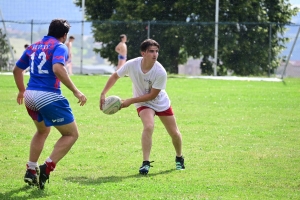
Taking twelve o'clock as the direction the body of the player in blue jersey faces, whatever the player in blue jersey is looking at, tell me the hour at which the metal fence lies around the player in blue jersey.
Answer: The metal fence is roughly at 11 o'clock from the player in blue jersey.

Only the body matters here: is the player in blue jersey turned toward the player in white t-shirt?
yes

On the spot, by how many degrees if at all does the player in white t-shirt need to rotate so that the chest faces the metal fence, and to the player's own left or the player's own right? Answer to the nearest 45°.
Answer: approximately 180°

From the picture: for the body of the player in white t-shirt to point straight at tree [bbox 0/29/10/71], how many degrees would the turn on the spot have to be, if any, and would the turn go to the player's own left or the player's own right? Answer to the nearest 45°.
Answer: approximately 180°

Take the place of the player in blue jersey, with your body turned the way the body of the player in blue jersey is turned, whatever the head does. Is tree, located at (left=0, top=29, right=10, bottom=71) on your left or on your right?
on your left

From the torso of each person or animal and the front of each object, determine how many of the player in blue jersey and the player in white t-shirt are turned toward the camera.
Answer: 1

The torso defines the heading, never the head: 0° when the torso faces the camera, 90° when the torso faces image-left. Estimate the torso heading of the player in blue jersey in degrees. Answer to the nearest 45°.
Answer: approximately 225°

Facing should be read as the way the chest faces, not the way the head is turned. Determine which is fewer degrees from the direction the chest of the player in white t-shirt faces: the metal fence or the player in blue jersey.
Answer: the player in blue jersey

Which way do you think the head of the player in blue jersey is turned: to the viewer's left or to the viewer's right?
to the viewer's right
